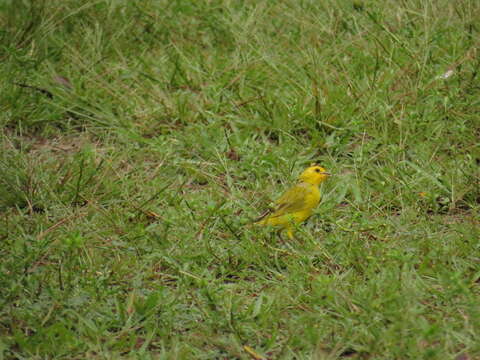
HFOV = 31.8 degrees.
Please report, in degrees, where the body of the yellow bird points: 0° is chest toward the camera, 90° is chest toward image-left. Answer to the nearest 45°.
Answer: approximately 270°
